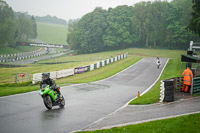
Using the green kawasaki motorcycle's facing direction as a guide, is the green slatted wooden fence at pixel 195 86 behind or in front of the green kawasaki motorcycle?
behind

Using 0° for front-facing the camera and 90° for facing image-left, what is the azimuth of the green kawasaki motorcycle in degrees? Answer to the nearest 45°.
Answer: approximately 45°
